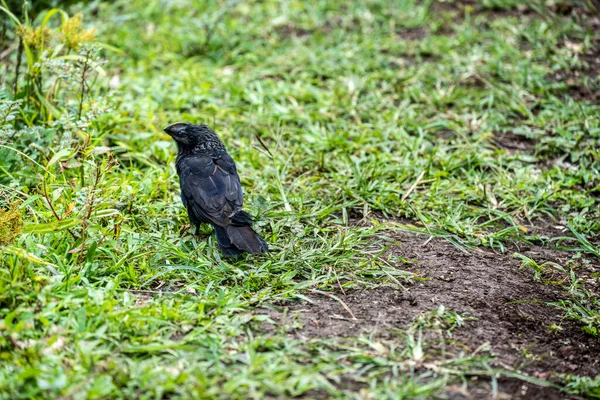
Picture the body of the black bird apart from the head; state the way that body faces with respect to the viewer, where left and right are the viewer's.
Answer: facing away from the viewer and to the left of the viewer

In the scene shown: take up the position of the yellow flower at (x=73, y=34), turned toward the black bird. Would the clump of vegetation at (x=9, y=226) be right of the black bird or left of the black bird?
right

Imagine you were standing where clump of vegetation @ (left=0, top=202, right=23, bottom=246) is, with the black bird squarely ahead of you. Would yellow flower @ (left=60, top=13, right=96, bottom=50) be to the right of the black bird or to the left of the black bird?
left

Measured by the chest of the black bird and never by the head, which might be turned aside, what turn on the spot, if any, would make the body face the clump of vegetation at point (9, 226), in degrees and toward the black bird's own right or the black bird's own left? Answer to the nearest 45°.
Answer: approximately 90° to the black bird's own left

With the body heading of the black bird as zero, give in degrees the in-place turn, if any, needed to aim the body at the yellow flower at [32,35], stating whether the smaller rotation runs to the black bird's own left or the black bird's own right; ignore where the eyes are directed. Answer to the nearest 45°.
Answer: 0° — it already faces it

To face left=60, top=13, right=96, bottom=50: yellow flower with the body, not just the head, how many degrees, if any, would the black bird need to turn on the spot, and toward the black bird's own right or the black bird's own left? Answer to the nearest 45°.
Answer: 0° — it already faces it

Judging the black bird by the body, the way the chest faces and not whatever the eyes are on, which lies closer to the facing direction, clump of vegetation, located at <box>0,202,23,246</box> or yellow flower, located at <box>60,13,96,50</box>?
the yellow flower
